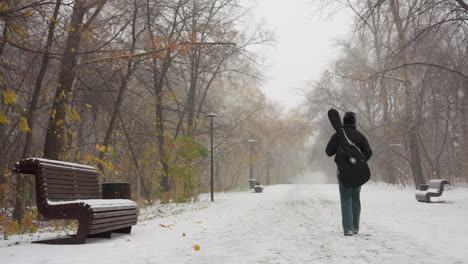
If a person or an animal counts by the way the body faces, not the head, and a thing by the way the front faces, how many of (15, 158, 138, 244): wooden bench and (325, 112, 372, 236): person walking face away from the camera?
1

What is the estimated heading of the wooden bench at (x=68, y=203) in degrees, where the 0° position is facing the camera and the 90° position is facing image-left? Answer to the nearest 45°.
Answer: approximately 315°

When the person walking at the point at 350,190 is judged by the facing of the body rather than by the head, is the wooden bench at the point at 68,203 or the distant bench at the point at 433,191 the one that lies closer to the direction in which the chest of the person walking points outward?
the distant bench

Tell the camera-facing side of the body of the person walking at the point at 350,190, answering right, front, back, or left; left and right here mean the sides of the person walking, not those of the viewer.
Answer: back

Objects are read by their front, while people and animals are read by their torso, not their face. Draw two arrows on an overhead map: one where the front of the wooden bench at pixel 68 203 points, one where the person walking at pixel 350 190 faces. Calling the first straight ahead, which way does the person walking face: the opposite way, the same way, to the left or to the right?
to the left

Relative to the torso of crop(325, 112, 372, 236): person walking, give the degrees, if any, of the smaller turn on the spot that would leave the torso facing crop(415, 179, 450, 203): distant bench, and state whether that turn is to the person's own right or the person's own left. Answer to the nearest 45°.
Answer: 0° — they already face it

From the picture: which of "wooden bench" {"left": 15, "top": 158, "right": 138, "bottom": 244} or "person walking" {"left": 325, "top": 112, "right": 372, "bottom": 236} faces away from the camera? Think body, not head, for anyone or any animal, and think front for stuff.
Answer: the person walking

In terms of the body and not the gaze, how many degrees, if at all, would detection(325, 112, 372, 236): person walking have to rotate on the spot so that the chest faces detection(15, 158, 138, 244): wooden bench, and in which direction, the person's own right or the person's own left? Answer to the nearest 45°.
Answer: approximately 135° to the person's own left

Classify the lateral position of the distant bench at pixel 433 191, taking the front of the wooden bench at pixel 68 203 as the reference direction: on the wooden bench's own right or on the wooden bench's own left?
on the wooden bench's own left

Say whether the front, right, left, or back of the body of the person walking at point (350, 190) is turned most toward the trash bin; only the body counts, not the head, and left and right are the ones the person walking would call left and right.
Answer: left
